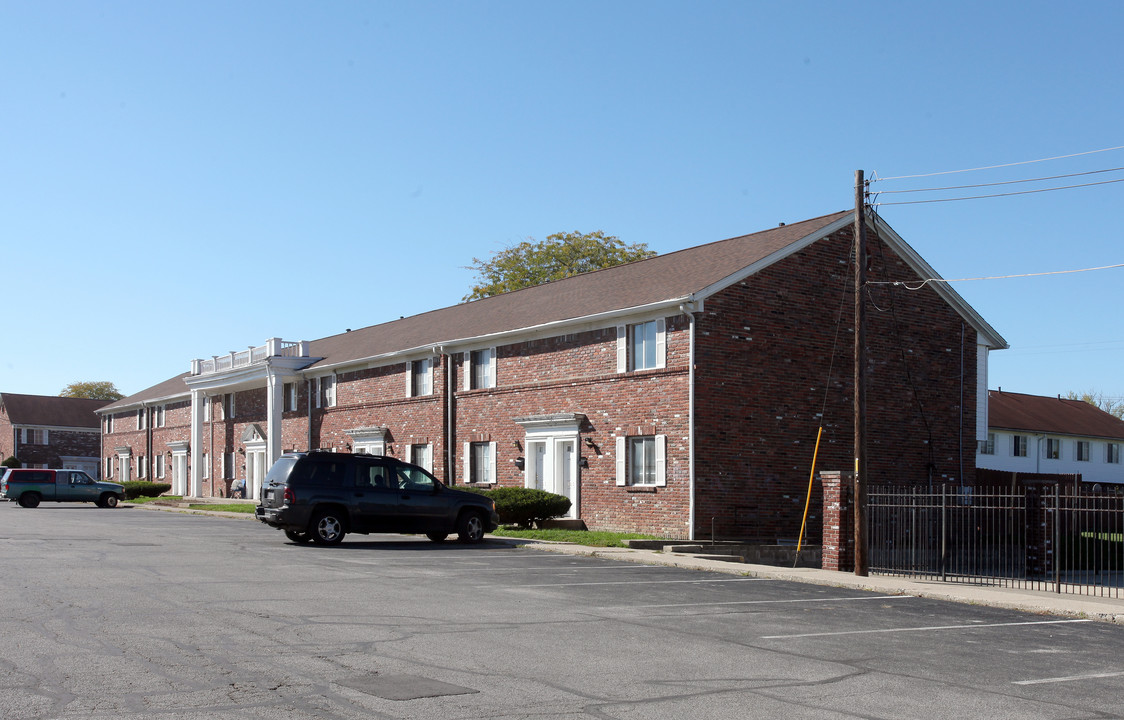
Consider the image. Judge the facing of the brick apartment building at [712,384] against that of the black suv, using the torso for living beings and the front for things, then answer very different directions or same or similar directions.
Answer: very different directions

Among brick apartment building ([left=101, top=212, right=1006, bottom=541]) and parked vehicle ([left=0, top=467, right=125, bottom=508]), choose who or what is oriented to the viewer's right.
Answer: the parked vehicle

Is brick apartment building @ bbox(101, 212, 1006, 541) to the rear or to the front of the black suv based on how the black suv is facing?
to the front

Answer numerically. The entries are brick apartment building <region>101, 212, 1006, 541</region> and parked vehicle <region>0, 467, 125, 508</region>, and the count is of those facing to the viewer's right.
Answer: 1

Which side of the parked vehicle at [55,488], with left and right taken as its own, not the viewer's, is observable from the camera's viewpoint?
right

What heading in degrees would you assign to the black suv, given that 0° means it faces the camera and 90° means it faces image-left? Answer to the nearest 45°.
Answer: approximately 225°

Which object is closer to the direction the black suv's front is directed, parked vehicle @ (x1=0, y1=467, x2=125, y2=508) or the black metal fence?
the black metal fence

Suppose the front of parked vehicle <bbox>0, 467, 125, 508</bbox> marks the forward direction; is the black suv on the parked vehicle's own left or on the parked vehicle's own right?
on the parked vehicle's own right
